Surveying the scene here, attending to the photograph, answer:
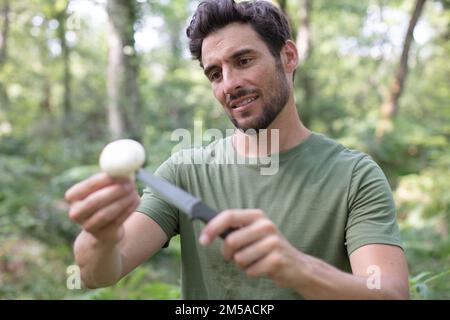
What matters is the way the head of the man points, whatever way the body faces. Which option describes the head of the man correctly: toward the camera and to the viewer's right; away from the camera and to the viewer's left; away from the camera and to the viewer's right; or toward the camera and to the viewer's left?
toward the camera and to the viewer's left

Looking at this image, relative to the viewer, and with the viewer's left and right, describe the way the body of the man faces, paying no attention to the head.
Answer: facing the viewer and to the left of the viewer
